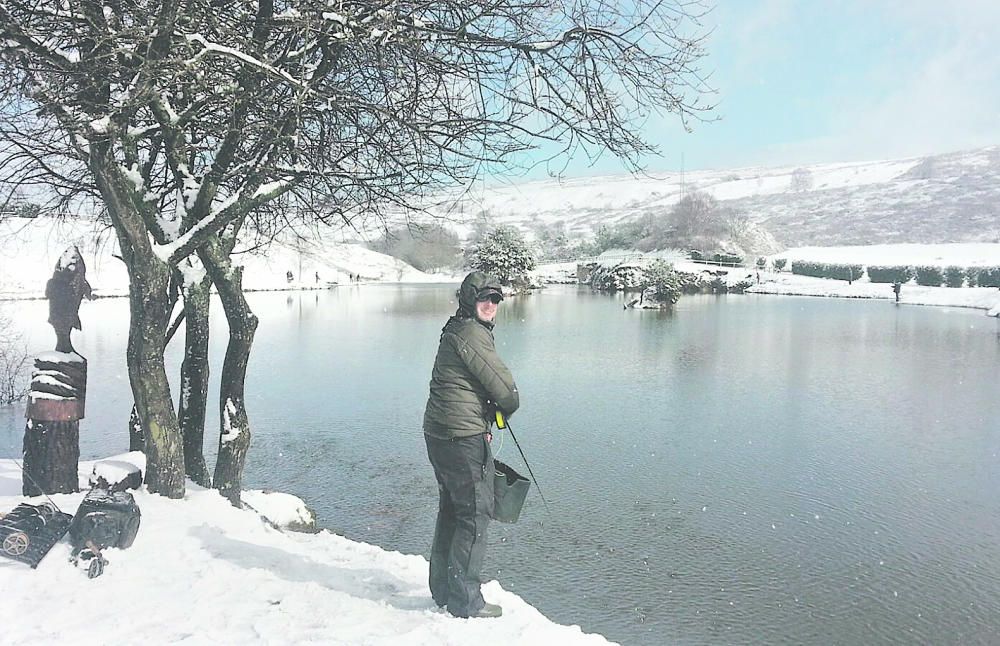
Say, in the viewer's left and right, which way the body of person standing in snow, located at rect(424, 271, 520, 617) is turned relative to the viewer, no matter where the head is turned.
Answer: facing to the right of the viewer

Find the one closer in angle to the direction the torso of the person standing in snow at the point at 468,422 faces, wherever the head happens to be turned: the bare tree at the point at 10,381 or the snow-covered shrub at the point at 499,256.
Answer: the snow-covered shrub

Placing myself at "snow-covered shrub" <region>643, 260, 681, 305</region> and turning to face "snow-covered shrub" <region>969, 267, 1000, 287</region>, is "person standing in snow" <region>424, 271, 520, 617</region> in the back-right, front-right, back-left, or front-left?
back-right

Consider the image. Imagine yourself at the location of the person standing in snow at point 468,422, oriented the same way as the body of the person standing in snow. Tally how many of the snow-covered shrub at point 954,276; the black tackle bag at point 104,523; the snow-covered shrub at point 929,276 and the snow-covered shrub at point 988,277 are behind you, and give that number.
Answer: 1

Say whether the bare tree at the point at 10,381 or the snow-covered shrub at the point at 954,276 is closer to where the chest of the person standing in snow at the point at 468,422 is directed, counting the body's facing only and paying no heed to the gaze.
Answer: the snow-covered shrub

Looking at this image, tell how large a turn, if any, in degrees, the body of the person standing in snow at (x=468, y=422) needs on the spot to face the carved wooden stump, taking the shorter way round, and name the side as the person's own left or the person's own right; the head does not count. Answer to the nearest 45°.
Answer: approximately 135° to the person's own left

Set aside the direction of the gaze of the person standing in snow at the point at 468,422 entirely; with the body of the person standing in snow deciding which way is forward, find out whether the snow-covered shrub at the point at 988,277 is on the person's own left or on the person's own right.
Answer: on the person's own left

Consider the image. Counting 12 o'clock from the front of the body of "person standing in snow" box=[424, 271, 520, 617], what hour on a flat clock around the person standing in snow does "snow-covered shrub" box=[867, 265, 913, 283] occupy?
The snow-covered shrub is roughly at 10 o'clock from the person standing in snow.

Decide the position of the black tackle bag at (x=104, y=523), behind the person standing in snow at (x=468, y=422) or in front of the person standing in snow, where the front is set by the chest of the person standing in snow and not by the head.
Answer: behind

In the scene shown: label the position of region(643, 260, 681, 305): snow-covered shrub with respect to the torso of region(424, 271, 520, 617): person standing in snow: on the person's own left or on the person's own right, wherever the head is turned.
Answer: on the person's own left

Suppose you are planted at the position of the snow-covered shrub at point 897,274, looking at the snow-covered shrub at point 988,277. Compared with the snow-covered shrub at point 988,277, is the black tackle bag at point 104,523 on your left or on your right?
right

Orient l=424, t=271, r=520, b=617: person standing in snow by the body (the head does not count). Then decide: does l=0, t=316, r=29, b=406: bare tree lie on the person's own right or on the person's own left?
on the person's own left

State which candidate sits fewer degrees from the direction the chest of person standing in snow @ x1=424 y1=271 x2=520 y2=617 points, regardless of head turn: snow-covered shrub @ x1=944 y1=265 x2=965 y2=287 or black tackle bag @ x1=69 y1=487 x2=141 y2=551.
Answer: the snow-covered shrub

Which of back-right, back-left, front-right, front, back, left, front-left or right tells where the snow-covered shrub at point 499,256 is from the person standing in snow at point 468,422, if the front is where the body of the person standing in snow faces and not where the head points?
left

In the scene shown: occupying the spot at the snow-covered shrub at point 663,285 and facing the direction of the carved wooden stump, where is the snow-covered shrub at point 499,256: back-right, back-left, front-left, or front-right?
back-right
